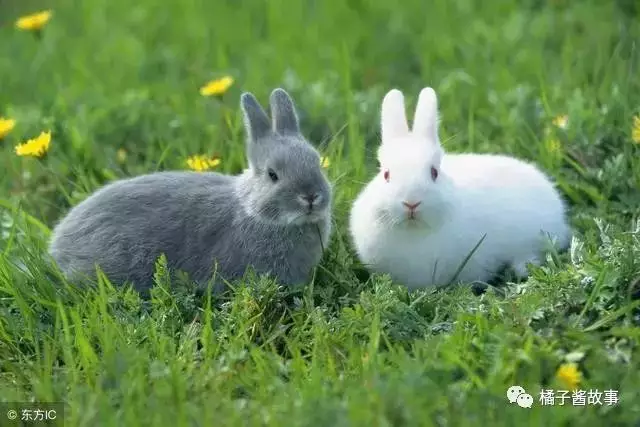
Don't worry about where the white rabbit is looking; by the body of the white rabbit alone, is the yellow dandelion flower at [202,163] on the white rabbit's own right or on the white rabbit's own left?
on the white rabbit's own right

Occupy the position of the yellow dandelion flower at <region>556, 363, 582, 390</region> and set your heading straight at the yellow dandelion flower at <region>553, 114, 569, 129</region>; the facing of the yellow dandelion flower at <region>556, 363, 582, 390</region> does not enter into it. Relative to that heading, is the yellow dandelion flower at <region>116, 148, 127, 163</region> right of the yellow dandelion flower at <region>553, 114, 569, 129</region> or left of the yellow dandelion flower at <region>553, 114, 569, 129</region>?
left

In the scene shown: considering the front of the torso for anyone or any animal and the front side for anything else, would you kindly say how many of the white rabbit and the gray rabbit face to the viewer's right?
1

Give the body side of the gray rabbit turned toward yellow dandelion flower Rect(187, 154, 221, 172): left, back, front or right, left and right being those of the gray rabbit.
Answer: left

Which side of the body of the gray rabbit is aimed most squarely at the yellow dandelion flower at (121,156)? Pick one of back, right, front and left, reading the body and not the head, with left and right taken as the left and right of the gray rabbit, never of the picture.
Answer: left

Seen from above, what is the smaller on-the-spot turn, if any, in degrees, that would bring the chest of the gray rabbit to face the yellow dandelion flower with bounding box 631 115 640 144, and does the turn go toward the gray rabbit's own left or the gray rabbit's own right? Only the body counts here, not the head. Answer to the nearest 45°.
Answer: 0° — it already faces it

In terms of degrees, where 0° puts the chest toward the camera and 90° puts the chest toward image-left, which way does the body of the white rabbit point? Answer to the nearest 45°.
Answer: approximately 45°

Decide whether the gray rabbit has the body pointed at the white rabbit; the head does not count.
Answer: yes

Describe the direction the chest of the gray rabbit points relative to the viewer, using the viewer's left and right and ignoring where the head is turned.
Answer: facing to the right of the viewer

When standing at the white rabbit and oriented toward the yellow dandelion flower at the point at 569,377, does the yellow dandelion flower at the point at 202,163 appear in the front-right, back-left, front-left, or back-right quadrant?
back-right

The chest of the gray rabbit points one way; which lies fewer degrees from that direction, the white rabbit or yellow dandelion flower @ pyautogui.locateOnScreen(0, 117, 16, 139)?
the white rabbit

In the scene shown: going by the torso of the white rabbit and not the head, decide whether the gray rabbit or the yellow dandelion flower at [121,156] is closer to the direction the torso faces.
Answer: the gray rabbit
